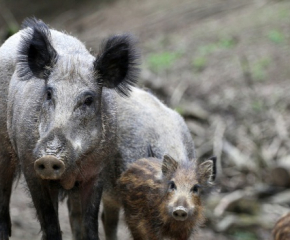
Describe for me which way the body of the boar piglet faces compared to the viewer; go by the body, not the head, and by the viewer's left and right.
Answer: facing the viewer and to the right of the viewer

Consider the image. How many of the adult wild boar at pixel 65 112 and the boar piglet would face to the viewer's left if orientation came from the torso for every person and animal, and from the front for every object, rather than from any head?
0

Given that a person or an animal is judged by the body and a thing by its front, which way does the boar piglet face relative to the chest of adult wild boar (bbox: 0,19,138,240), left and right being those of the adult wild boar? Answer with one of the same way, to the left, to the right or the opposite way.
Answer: the same way
